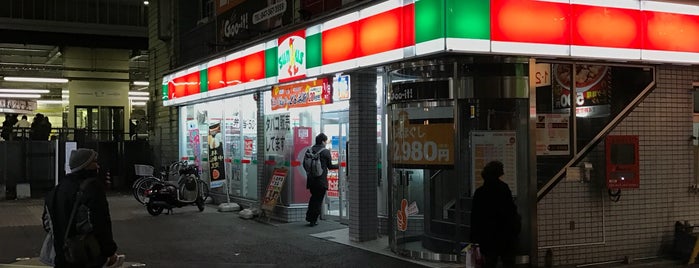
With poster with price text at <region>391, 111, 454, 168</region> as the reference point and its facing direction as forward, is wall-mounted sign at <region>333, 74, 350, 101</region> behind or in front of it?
behind

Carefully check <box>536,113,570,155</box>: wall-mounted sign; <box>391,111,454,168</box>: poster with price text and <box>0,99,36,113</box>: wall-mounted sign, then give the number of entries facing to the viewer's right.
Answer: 0

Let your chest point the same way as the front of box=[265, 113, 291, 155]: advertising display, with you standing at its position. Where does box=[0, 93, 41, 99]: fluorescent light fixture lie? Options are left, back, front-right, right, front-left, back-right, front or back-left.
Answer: right

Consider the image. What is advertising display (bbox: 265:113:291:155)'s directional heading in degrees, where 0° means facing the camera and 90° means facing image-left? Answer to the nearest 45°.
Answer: approximately 45°

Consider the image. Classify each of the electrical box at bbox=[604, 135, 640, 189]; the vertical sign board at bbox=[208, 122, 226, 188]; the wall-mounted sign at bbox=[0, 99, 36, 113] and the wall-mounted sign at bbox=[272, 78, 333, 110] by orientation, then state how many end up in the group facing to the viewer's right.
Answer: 0

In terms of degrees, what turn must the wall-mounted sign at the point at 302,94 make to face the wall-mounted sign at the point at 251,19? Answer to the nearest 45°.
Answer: approximately 90° to its right

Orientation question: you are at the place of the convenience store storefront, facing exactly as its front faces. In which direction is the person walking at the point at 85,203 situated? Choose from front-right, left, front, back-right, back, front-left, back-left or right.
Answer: front

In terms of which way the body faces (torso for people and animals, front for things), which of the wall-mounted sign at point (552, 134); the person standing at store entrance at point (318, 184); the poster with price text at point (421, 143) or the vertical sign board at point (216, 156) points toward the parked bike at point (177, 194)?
the vertical sign board

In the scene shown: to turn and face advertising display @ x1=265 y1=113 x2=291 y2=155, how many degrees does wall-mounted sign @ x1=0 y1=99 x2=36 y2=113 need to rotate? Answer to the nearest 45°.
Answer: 0° — it already faces it

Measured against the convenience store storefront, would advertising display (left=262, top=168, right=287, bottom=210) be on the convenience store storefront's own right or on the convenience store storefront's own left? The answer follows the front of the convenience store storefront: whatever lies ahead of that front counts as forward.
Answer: on the convenience store storefront's own right

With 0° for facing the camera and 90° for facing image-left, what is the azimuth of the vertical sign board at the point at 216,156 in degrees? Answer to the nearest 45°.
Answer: approximately 45°

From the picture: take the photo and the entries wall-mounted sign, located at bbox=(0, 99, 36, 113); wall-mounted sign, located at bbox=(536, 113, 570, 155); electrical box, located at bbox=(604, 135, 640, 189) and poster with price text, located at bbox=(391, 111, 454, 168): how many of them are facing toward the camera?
4

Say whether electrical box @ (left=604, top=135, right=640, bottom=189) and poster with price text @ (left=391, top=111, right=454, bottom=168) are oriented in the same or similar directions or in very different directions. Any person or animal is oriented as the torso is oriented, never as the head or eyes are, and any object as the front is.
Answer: same or similar directions
